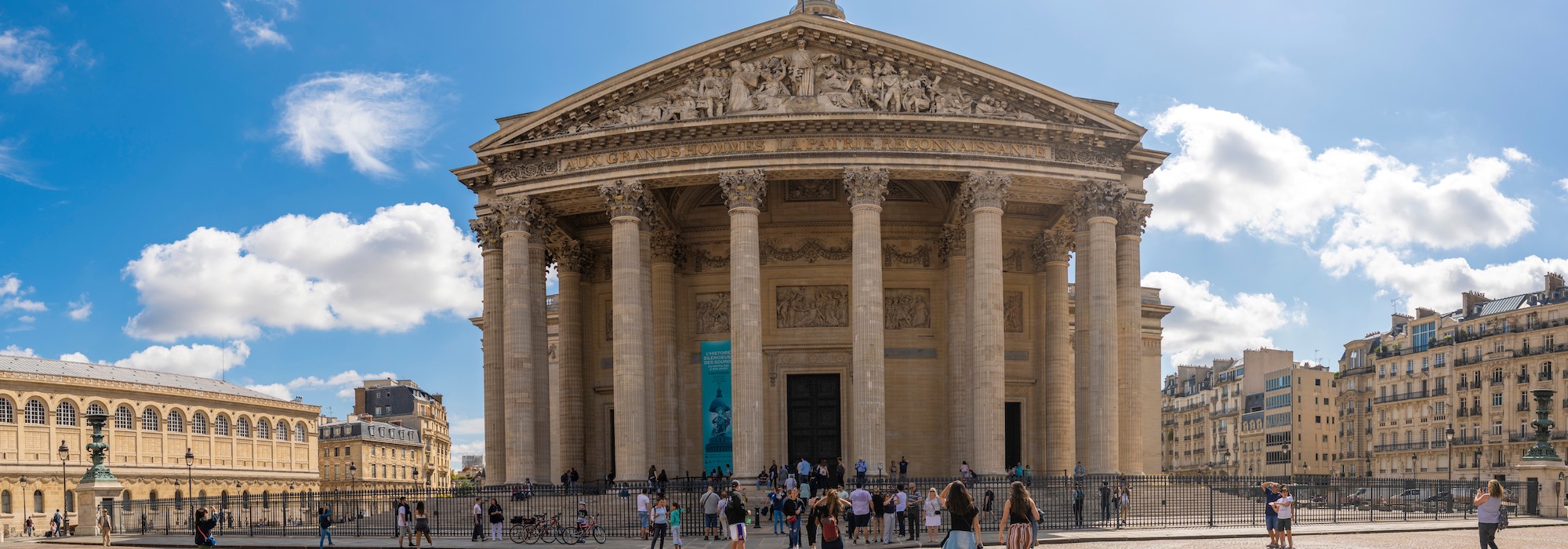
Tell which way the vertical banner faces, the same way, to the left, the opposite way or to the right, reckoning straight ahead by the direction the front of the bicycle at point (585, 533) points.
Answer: to the right

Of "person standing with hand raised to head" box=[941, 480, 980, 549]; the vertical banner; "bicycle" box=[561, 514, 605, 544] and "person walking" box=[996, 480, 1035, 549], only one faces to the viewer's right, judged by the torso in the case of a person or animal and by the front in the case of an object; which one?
the bicycle

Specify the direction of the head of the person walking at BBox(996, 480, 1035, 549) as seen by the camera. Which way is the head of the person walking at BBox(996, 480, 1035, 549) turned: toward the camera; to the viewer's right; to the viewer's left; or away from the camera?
away from the camera

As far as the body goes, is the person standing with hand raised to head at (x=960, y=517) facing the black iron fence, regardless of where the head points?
yes

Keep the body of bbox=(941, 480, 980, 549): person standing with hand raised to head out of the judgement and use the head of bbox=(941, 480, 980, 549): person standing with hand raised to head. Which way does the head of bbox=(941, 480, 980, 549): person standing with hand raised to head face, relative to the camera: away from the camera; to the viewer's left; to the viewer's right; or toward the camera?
away from the camera

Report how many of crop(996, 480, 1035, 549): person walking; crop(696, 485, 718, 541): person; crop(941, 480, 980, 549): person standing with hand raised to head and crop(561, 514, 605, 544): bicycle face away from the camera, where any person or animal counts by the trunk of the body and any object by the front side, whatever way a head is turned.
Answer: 3

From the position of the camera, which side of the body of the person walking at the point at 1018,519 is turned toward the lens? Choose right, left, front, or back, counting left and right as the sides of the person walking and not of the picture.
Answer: back

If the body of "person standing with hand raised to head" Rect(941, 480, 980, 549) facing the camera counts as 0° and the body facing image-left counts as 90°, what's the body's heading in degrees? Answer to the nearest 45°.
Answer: approximately 180°
